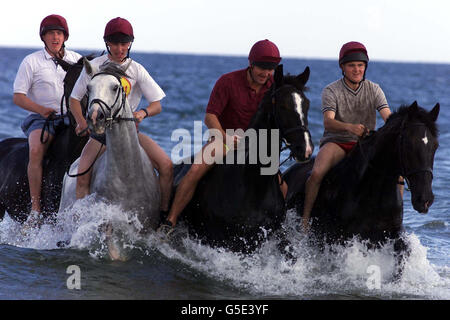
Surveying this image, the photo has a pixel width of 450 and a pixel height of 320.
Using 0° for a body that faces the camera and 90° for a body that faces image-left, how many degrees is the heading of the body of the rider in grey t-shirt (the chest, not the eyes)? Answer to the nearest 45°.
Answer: approximately 315°

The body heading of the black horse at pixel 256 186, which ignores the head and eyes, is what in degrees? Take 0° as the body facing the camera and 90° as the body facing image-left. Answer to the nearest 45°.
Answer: approximately 315°

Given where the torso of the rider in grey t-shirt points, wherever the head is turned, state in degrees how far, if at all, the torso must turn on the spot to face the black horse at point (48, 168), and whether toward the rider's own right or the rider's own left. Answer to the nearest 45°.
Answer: approximately 135° to the rider's own right

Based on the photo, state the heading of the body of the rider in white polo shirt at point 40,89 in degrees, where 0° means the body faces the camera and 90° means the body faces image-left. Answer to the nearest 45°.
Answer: approximately 315°

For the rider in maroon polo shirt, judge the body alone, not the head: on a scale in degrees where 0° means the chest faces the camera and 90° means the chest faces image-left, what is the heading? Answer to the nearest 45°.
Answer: approximately 315°

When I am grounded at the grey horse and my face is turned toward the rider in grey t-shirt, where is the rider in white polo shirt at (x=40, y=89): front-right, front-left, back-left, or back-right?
back-left
